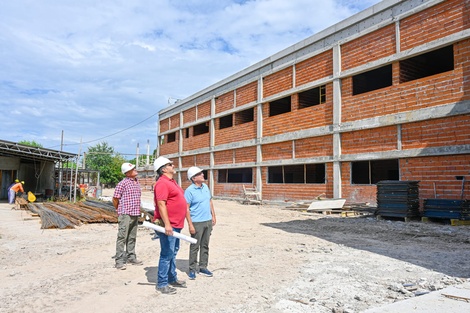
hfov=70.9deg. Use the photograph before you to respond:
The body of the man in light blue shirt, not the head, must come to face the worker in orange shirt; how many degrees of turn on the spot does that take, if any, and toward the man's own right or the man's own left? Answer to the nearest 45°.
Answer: approximately 180°

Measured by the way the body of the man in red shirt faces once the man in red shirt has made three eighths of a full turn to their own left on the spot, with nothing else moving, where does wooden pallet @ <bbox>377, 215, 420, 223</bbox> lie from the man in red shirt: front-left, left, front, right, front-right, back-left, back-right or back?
right

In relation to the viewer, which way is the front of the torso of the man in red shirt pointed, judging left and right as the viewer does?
facing to the right of the viewer

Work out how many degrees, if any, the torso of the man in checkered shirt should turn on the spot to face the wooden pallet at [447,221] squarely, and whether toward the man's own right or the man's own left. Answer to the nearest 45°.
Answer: approximately 45° to the man's own left

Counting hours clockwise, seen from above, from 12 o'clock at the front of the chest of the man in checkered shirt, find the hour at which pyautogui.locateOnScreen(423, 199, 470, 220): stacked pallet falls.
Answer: The stacked pallet is roughly at 10 o'clock from the man in checkered shirt.

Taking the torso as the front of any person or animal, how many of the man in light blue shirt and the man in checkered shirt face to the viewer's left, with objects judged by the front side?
0

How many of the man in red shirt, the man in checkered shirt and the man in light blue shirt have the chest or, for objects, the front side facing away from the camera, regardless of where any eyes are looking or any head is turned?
0

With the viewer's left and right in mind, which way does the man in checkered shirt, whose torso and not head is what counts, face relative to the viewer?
facing the viewer and to the right of the viewer

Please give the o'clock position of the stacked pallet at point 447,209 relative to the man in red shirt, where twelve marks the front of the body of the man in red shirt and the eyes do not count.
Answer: The stacked pallet is roughly at 11 o'clock from the man in red shirt.

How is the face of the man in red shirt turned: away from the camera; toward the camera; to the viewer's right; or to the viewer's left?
to the viewer's right

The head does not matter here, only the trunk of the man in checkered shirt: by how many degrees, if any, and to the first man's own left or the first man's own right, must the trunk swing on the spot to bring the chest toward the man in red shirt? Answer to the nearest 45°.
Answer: approximately 45° to the first man's own right
